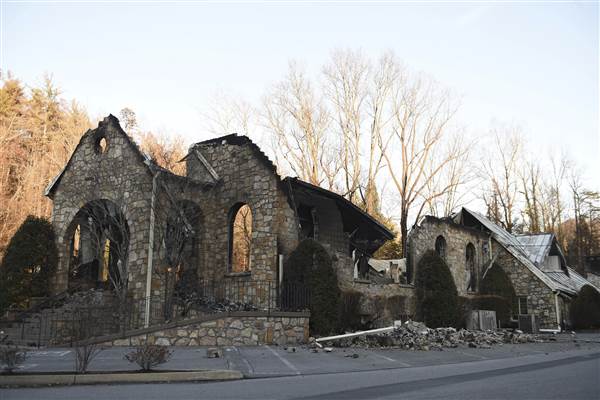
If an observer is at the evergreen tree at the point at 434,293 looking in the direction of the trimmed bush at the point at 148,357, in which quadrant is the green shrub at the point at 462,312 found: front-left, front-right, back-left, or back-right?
back-left

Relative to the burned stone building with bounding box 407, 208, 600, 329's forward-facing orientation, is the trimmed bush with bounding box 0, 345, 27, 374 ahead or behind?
ahead

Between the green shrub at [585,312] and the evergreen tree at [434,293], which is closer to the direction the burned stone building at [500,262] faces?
the evergreen tree

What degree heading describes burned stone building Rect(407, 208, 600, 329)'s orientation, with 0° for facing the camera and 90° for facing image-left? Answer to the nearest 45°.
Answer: approximately 45°
